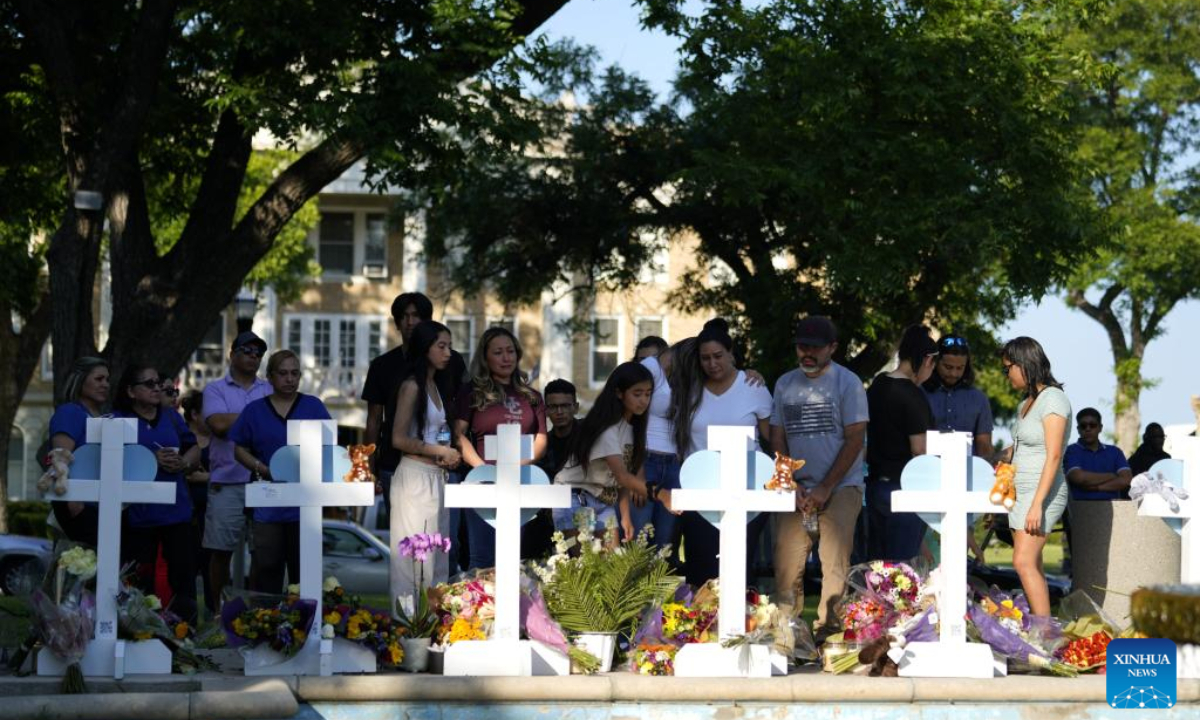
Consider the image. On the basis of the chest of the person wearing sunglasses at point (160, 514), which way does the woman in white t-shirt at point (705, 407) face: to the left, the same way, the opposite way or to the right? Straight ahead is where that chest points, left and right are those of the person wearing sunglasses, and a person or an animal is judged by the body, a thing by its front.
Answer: the same way

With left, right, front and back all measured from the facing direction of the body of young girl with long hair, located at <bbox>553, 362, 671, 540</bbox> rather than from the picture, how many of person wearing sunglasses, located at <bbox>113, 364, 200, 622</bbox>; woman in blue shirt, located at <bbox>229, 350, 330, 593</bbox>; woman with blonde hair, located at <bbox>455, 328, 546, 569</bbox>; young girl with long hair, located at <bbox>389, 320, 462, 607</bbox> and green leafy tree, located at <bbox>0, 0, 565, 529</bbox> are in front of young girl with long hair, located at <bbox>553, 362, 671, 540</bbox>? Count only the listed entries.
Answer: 0

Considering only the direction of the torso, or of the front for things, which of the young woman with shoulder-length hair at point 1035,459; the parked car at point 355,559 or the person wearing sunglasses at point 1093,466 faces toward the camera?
the person wearing sunglasses

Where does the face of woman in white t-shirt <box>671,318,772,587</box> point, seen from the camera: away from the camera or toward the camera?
toward the camera

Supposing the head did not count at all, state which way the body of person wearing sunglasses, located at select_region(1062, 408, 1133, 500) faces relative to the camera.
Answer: toward the camera

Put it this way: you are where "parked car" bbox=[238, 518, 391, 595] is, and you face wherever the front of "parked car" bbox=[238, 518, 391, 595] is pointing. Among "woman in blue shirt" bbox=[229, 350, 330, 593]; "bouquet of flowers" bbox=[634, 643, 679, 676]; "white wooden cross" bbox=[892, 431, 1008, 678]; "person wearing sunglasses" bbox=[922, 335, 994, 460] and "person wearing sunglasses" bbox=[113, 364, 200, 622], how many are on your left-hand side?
0

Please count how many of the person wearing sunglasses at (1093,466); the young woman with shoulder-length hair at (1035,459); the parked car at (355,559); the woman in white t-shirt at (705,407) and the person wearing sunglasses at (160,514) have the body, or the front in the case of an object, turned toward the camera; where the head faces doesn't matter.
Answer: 3

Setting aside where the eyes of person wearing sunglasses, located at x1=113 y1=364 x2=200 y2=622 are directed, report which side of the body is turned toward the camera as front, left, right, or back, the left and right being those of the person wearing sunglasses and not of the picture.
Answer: front

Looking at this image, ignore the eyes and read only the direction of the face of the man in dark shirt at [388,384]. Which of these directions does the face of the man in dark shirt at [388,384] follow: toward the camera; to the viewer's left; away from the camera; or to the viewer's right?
toward the camera

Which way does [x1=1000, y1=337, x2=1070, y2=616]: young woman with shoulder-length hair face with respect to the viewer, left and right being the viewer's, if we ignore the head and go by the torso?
facing to the left of the viewer

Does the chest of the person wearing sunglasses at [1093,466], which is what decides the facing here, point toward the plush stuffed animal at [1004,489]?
yes

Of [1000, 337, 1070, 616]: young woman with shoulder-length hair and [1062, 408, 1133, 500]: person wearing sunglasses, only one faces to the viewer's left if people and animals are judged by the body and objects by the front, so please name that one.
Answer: the young woman with shoulder-length hair

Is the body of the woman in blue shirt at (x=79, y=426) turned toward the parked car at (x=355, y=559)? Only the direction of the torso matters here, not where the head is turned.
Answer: no

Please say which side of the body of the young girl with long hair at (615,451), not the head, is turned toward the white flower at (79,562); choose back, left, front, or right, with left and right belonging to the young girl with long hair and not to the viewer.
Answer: right

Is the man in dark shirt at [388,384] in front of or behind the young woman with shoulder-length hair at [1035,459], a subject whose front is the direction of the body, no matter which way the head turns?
in front

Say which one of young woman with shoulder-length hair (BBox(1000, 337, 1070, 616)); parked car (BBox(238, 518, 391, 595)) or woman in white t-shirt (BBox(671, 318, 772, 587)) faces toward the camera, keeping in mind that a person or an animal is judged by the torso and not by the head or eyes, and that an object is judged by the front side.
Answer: the woman in white t-shirt

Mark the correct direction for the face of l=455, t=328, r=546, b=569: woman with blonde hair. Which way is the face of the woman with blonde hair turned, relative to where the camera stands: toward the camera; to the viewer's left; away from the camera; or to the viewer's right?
toward the camera

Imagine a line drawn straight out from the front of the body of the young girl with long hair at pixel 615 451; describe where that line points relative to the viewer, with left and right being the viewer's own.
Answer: facing the viewer and to the right of the viewer
